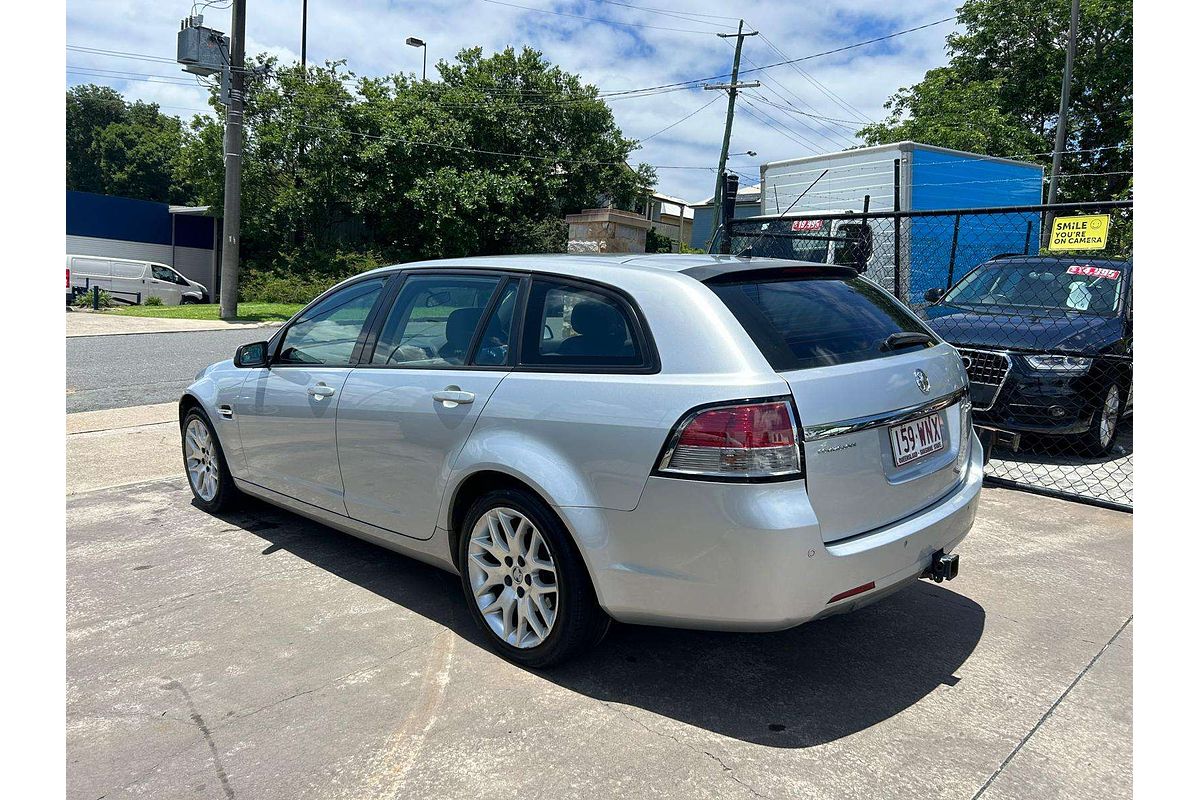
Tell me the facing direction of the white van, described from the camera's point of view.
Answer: facing to the right of the viewer

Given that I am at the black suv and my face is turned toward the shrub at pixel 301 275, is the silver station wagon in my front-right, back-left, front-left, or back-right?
back-left

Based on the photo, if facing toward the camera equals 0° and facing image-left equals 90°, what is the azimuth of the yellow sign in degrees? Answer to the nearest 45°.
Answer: approximately 0°

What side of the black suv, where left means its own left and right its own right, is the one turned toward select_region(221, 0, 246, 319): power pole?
right

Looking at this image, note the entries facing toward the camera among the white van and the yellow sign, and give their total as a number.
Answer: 1

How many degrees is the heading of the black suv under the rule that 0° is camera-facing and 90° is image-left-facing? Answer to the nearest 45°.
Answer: approximately 45°

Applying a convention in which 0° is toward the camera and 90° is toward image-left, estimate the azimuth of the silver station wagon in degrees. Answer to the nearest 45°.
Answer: approximately 135°

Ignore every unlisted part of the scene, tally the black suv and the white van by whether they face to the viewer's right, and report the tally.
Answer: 1

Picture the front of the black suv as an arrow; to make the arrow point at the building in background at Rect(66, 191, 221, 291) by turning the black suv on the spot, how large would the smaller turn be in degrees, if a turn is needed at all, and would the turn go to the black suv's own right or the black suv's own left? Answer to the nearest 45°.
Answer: approximately 90° to the black suv's own right

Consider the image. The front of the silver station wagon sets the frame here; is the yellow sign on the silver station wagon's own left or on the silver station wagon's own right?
on the silver station wagon's own right
